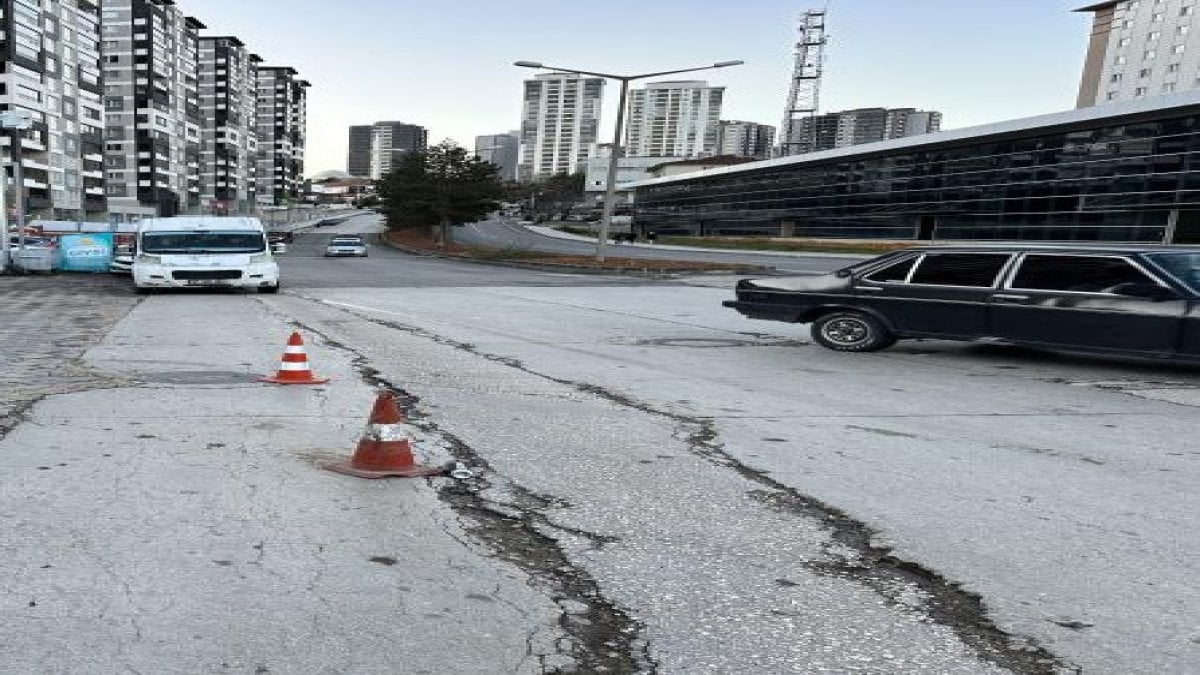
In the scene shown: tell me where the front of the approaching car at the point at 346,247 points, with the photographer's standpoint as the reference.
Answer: facing the viewer

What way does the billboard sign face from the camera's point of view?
toward the camera

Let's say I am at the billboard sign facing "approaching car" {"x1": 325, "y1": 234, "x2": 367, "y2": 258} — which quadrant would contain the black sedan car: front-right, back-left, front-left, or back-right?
back-right

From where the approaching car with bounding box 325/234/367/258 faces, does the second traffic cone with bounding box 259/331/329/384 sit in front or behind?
in front

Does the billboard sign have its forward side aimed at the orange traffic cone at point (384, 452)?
yes

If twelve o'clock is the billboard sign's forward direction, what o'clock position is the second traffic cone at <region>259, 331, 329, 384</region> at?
The second traffic cone is roughly at 12 o'clock from the billboard sign.

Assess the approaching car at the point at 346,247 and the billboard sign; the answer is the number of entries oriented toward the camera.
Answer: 2

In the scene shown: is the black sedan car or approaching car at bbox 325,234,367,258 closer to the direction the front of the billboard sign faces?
the black sedan car

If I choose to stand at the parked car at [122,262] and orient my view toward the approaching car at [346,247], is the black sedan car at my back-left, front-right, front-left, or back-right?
back-right

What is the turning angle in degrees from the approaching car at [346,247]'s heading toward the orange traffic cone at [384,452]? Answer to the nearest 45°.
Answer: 0° — it already faces it

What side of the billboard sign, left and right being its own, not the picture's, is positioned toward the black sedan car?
front
